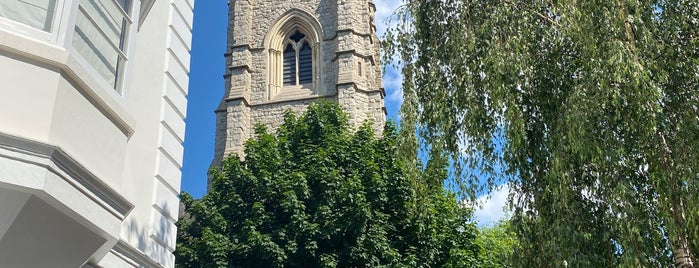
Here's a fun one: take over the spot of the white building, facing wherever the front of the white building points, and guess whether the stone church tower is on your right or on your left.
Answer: on your left

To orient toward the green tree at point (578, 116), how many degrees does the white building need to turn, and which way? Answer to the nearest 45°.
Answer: approximately 45° to its left

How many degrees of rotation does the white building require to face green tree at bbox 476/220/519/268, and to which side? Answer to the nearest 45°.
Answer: approximately 90° to its left

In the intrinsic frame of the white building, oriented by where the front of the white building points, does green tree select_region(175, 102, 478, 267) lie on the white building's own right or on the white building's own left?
on the white building's own left

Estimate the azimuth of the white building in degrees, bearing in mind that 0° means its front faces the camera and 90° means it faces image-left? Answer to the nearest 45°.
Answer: approximately 315°
